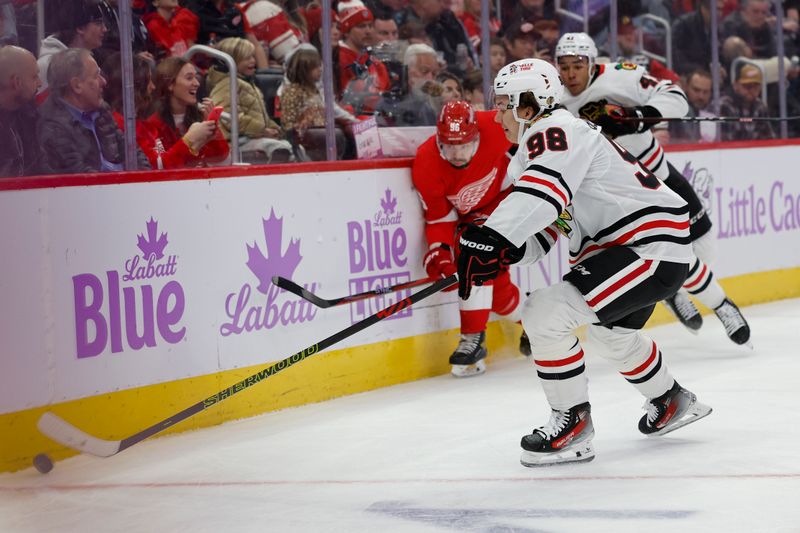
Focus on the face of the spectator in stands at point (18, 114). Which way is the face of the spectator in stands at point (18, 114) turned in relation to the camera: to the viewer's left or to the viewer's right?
to the viewer's right

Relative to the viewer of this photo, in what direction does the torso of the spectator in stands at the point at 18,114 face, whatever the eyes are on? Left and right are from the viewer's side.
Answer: facing to the right of the viewer

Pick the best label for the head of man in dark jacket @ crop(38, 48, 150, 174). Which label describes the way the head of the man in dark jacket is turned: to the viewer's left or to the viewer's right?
to the viewer's right

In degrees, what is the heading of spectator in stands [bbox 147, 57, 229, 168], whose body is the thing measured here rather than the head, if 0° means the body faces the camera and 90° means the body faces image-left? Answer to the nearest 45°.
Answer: approximately 315°

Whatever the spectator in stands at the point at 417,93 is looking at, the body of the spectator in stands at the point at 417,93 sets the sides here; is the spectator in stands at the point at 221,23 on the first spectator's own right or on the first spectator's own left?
on the first spectator's own right

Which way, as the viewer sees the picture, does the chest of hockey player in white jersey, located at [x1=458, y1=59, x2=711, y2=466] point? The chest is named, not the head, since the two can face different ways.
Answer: to the viewer's left
